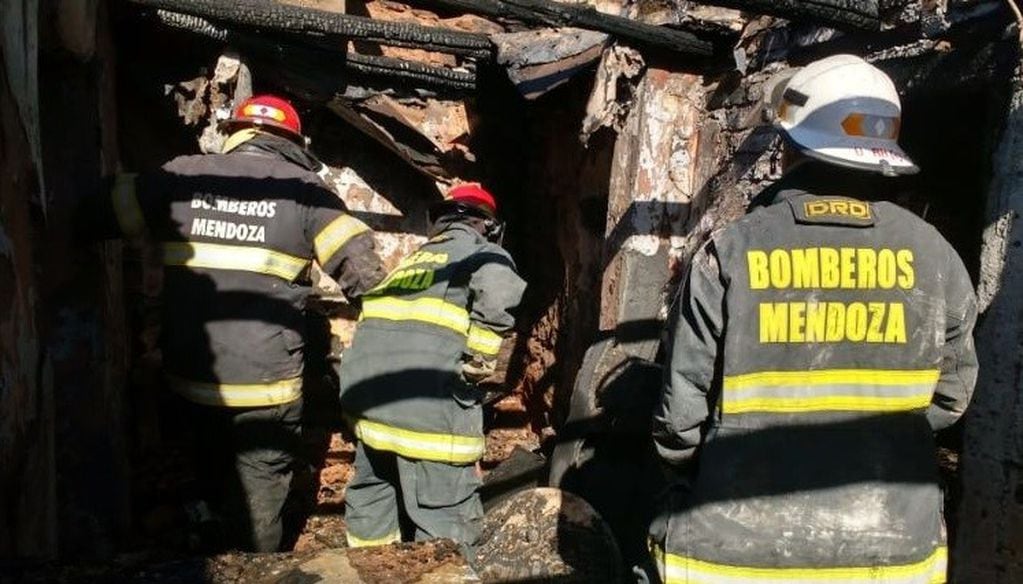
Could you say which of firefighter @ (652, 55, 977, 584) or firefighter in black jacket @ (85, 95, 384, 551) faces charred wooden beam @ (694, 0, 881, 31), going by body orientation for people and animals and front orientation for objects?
the firefighter

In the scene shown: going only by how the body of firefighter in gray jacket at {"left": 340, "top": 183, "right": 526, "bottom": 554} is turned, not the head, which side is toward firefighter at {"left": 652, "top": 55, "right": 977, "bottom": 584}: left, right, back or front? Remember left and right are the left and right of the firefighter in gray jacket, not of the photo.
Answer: right

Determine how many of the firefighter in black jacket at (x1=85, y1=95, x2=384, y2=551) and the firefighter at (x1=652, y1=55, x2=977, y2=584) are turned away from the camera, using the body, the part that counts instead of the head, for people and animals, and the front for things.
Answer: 2

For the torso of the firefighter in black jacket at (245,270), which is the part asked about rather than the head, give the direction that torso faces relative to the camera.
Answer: away from the camera

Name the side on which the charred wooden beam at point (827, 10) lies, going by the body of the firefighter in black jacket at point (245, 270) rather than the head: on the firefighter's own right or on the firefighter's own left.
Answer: on the firefighter's own right

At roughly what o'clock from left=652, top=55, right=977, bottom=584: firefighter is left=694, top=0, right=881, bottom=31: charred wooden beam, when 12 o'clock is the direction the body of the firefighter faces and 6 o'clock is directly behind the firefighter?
The charred wooden beam is roughly at 12 o'clock from the firefighter.

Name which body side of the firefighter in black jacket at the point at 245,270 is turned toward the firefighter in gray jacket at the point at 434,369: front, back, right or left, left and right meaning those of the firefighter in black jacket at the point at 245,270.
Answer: right

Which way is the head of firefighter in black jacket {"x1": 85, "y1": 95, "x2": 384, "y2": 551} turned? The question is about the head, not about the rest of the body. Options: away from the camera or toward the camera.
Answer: away from the camera

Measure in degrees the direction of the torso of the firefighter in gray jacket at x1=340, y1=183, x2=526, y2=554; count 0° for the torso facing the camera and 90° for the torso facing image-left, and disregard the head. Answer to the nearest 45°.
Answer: approximately 225°

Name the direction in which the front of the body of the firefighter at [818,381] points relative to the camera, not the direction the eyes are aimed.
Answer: away from the camera

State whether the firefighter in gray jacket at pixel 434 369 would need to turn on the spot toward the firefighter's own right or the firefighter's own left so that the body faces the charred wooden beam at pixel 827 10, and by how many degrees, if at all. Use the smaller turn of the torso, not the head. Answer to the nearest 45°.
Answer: approximately 90° to the firefighter's own right
